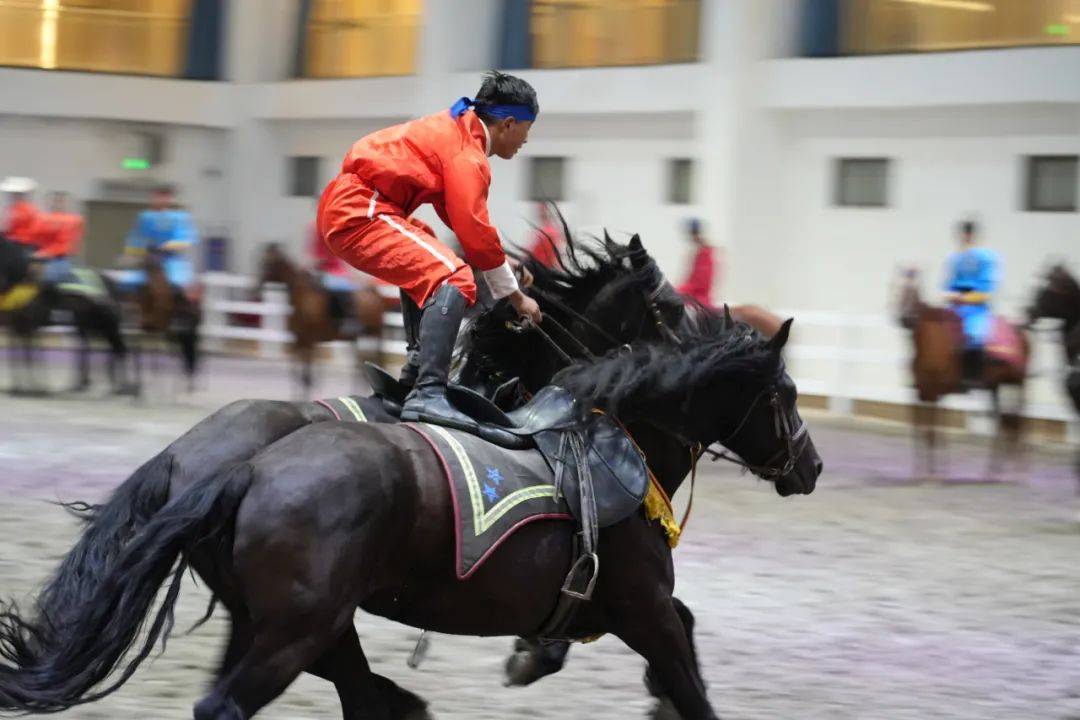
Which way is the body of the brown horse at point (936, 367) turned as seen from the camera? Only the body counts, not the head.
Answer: to the viewer's left

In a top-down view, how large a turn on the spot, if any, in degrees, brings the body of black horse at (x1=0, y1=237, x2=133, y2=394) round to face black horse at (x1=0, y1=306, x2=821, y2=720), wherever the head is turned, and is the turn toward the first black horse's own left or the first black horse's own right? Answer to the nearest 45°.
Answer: approximately 90° to the first black horse's own left

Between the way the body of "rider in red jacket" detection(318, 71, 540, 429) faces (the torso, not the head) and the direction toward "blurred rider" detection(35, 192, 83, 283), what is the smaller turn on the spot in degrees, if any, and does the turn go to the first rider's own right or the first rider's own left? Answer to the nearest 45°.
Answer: approximately 90° to the first rider's own left

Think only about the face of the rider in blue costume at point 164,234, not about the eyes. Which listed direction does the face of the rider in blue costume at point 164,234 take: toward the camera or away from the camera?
toward the camera

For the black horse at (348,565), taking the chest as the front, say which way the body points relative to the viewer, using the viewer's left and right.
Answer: facing to the right of the viewer

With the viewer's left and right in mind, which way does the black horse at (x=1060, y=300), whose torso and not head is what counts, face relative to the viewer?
facing to the left of the viewer

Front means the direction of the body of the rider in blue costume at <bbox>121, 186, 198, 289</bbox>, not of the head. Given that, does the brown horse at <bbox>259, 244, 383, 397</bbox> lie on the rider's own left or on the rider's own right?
on the rider's own left

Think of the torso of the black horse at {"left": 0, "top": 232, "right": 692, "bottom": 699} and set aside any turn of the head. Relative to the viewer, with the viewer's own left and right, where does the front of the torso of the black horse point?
facing to the right of the viewer

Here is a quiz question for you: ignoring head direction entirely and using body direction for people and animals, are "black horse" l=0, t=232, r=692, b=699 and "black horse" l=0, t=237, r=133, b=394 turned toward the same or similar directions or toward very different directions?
very different directions

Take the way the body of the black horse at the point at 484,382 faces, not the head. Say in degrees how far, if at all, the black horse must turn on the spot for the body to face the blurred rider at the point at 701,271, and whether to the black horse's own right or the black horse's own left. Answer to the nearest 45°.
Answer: approximately 90° to the black horse's own left

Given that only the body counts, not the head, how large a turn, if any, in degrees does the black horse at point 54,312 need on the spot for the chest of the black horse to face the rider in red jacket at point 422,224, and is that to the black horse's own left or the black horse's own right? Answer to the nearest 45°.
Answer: approximately 90° to the black horse's own left

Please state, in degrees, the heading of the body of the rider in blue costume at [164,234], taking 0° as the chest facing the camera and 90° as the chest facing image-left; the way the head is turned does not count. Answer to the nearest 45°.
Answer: approximately 45°

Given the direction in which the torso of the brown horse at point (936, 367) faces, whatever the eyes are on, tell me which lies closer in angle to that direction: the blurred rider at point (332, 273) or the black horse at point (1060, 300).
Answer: the blurred rider

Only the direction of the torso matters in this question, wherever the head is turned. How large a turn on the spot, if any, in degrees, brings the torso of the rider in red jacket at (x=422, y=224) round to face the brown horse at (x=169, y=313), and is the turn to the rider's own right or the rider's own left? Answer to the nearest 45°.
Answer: approximately 90° to the rider's own left

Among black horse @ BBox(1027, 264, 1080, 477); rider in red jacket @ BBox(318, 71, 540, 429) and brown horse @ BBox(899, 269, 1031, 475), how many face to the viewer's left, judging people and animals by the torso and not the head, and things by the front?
2

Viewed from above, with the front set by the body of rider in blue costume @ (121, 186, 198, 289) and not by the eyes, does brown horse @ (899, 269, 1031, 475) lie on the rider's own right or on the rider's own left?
on the rider's own left

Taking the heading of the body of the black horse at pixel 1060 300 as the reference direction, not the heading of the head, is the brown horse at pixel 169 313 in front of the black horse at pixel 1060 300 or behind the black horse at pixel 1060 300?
in front

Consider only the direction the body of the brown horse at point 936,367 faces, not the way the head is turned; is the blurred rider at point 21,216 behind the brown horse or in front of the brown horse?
in front
